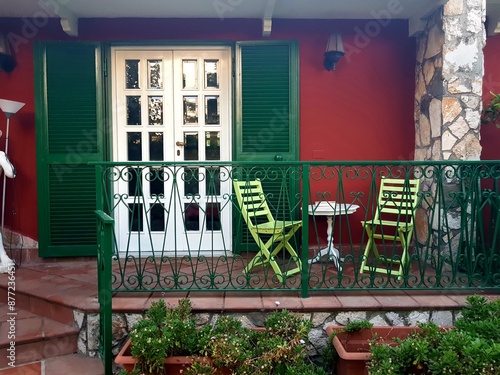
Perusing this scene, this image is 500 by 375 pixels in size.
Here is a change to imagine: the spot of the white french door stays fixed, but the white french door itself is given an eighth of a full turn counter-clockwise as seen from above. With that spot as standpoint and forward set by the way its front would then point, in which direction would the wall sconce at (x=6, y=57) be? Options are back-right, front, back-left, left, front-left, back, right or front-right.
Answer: back-right

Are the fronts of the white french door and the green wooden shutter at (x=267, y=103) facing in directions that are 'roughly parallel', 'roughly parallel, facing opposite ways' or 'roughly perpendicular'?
roughly parallel

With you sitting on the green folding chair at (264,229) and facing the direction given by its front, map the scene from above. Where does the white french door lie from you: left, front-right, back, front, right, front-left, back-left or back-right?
back

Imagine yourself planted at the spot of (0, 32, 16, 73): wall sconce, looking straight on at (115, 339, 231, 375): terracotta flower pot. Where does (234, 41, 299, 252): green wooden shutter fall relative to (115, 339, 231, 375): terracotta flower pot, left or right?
left

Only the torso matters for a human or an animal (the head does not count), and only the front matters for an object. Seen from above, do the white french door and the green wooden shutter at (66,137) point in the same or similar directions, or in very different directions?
same or similar directions

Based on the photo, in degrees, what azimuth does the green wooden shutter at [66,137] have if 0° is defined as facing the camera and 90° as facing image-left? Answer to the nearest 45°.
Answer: approximately 0°

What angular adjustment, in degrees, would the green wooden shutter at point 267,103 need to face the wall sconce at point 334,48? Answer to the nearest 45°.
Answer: approximately 90° to its left

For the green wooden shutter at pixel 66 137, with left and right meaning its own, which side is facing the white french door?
left

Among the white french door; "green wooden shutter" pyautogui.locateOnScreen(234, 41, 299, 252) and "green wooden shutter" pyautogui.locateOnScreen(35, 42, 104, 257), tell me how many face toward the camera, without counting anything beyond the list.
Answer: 3

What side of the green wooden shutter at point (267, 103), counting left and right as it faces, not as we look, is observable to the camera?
front

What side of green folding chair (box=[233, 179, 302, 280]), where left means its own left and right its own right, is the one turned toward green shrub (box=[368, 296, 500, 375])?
front

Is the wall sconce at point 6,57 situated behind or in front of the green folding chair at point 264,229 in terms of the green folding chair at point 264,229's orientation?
behind
